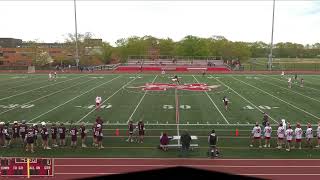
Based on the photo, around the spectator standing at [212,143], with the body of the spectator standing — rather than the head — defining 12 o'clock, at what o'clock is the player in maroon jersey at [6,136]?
The player in maroon jersey is roughly at 9 o'clock from the spectator standing.

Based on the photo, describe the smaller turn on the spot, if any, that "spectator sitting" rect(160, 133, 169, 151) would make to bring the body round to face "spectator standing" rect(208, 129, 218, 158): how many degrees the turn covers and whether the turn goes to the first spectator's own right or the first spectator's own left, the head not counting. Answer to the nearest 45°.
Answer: approximately 135° to the first spectator's own right

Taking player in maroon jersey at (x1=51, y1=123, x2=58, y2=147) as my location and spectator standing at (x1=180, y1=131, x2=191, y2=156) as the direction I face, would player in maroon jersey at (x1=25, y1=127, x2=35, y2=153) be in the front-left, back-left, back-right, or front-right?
back-right

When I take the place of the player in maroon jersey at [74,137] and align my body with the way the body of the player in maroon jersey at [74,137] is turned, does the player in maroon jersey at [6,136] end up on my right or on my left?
on my left

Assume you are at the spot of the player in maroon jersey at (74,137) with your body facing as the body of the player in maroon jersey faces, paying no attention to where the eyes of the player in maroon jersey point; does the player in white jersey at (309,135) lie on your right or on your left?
on your right

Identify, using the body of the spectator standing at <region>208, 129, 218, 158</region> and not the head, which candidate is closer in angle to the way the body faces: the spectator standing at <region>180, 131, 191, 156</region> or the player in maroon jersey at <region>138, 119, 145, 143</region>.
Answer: the player in maroon jersey

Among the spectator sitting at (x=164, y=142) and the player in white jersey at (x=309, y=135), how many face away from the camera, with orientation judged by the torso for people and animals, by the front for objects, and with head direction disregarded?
2

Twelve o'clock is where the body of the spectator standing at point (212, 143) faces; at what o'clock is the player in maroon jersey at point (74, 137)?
The player in maroon jersey is roughly at 9 o'clock from the spectator standing.

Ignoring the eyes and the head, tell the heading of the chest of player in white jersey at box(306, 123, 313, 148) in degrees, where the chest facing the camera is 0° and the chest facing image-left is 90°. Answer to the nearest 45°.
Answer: approximately 180°

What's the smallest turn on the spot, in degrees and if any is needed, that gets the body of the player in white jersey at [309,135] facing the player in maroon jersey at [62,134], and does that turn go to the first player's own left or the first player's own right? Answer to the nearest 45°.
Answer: approximately 90° to the first player's own left

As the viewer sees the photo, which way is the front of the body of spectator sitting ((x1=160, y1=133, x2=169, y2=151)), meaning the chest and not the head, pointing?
away from the camera

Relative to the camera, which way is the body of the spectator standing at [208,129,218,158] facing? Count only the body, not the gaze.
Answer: away from the camera
